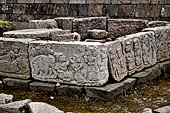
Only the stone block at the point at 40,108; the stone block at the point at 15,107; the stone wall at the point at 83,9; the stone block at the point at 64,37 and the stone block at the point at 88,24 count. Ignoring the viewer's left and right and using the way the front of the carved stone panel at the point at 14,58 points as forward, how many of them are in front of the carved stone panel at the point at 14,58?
2

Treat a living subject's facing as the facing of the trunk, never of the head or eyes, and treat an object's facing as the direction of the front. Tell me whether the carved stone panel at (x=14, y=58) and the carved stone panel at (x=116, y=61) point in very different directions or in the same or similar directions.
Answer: same or similar directions

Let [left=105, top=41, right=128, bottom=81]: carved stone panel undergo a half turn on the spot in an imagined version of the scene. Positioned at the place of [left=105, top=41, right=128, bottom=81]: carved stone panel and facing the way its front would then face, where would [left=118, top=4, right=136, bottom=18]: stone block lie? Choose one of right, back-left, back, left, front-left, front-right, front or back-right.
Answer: front-right

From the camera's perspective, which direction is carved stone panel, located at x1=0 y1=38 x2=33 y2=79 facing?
toward the camera

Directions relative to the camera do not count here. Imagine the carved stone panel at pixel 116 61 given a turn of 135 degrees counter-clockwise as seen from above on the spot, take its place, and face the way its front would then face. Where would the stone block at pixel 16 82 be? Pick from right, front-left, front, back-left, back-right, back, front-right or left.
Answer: left

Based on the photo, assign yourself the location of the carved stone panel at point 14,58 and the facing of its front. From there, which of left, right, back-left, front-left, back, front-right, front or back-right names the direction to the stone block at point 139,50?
left

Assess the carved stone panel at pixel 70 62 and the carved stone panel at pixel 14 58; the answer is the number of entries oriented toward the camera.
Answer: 2

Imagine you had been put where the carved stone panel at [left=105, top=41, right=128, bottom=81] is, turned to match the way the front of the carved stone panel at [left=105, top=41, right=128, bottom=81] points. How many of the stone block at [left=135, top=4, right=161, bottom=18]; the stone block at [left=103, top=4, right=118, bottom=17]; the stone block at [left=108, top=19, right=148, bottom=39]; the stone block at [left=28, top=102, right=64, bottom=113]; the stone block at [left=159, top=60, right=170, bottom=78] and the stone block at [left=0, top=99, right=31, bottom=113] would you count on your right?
2

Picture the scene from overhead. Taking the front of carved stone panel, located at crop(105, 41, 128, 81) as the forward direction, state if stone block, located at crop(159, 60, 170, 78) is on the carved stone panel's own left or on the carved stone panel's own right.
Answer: on the carved stone panel's own left

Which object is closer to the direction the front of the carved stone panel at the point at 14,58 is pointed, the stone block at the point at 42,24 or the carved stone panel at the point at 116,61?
the carved stone panel

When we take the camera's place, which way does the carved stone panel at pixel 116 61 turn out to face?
facing the viewer and to the right of the viewer

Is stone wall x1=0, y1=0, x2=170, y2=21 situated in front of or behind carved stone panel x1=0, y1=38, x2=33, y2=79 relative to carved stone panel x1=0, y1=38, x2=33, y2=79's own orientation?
behind

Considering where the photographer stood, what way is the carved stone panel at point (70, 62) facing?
facing the viewer

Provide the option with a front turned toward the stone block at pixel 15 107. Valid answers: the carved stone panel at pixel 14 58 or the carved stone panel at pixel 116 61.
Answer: the carved stone panel at pixel 14 58
